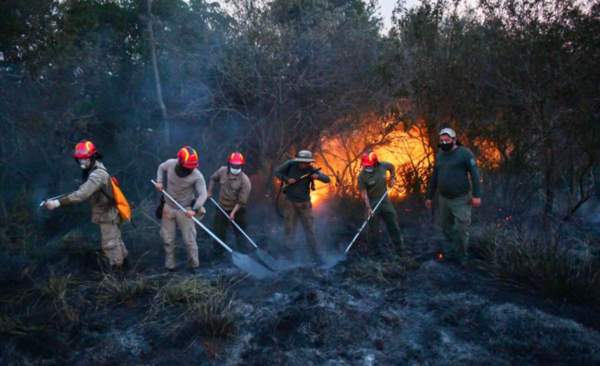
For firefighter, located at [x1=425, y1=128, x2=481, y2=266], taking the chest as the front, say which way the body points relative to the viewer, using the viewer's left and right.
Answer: facing the viewer and to the left of the viewer

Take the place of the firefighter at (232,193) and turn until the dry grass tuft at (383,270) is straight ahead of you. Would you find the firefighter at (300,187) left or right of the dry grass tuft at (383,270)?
left

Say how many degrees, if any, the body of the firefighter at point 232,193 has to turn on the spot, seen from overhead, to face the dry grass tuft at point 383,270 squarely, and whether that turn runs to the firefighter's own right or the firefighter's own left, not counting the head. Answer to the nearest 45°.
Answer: approximately 45° to the firefighter's own left

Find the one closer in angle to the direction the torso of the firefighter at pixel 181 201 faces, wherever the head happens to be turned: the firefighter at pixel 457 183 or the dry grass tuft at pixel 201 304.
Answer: the dry grass tuft

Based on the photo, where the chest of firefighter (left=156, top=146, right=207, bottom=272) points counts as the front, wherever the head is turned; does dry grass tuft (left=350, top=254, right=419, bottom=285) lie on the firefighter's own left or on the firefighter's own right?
on the firefighter's own left

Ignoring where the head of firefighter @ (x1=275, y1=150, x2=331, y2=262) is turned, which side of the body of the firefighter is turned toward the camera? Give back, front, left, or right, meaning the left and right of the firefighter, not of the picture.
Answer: front

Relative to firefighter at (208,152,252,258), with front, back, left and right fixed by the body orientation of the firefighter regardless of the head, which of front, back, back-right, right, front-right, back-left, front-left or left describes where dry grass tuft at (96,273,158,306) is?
front-right

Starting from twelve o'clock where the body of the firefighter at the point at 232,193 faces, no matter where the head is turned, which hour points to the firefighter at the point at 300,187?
the firefighter at the point at 300,187 is roughly at 9 o'clock from the firefighter at the point at 232,193.

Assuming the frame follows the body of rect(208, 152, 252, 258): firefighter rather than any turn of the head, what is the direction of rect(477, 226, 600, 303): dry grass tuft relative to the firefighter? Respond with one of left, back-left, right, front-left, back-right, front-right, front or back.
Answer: front-left

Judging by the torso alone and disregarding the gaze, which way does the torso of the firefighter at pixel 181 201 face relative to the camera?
toward the camera

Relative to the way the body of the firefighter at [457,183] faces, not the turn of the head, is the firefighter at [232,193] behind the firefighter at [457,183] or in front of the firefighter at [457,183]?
in front

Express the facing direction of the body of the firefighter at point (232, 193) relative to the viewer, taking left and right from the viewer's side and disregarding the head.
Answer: facing the viewer

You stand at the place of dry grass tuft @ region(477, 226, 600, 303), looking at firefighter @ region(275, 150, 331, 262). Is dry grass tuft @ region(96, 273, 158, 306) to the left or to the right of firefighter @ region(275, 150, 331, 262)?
left

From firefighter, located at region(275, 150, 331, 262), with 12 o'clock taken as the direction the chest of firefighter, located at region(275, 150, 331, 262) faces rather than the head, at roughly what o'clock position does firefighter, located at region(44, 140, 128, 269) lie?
firefighter, located at region(44, 140, 128, 269) is roughly at 2 o'clock from firefighter, located at region(275, 150, 331, 262).
